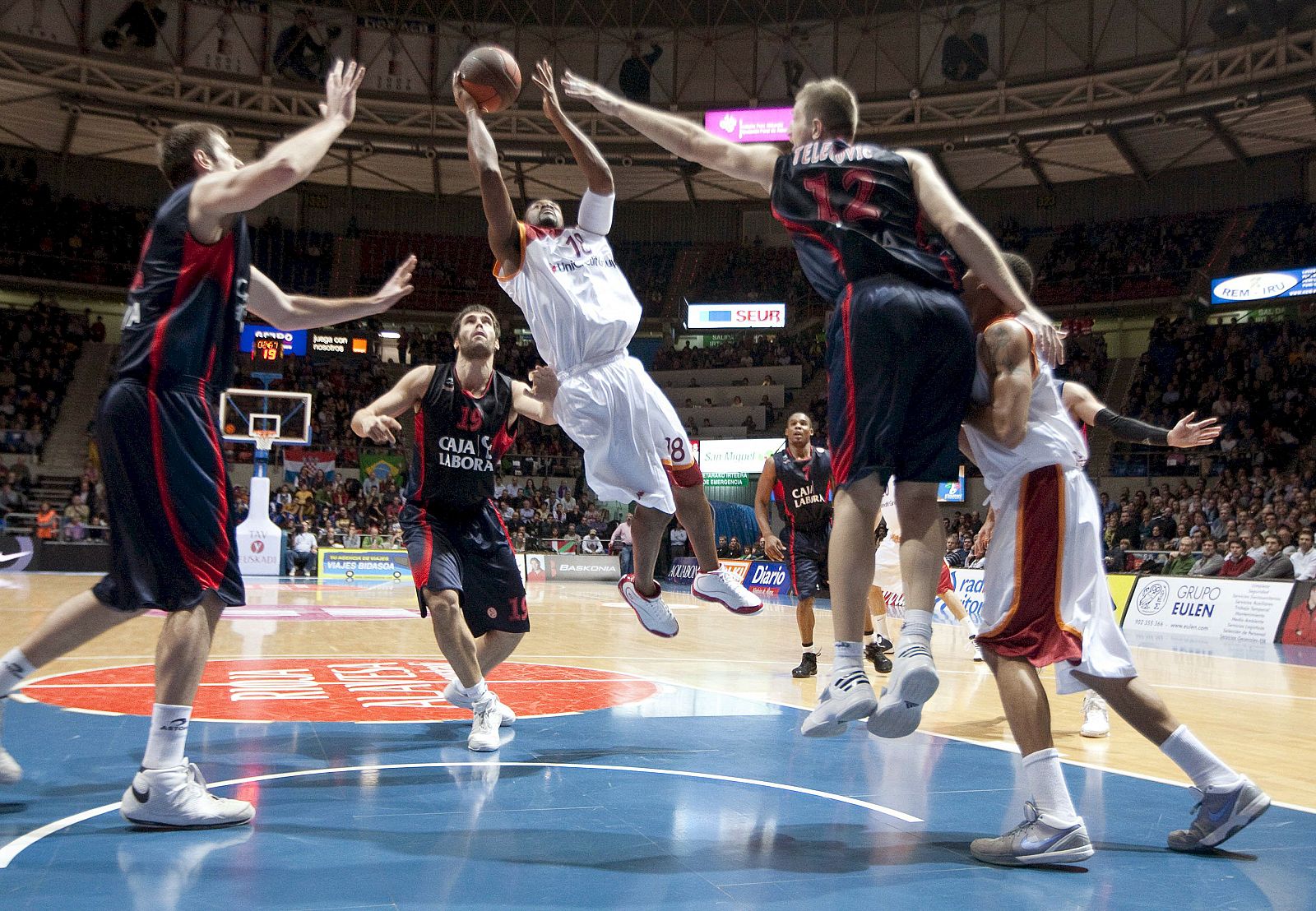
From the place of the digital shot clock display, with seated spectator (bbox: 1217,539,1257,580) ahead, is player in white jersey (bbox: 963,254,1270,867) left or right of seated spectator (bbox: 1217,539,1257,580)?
right

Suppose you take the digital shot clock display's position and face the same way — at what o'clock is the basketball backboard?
The basketball backboard is roughly at 12 o'clock from the digital shot clock display.

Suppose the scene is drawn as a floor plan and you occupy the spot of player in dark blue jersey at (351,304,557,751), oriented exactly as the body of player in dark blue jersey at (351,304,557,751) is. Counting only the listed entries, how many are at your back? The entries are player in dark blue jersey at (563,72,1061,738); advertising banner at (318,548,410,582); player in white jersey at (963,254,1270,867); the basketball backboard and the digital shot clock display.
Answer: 3

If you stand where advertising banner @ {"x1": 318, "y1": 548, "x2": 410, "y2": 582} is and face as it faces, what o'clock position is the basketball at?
The basketball is roughly at 12 o'clock from the advertising banner.

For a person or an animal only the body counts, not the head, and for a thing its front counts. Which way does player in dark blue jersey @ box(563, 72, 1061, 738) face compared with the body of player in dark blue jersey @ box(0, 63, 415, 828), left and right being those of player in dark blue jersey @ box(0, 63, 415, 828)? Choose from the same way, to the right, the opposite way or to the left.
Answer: to the left

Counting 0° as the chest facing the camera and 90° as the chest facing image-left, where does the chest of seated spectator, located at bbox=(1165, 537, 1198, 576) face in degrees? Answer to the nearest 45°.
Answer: approximately 45°

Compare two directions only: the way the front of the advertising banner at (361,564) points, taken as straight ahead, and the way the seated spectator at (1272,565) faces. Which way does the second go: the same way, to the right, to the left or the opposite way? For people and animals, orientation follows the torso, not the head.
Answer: to the right

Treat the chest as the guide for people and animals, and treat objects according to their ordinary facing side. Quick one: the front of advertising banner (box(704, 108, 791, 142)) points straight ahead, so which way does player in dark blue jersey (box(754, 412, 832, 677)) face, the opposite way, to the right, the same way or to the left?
the same way

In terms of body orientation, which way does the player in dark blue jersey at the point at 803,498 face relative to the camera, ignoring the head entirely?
toward the camera

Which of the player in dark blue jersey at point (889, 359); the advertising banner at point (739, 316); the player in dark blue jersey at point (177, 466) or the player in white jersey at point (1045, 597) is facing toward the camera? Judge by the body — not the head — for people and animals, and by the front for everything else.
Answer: the advertising banner

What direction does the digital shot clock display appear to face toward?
toward the camera

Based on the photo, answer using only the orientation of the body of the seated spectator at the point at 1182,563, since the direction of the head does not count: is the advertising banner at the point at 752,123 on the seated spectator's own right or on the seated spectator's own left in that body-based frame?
on the seated spectator's own right

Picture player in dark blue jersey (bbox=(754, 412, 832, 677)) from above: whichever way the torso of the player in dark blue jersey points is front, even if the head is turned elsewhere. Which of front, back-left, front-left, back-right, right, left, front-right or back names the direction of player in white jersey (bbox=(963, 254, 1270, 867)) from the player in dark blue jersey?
front

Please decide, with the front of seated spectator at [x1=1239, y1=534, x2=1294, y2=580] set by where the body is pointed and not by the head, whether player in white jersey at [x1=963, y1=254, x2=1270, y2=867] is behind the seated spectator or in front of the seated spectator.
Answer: in front

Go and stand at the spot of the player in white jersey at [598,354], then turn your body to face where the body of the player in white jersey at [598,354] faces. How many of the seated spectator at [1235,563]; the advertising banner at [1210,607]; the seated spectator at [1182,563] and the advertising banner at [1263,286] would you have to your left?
4

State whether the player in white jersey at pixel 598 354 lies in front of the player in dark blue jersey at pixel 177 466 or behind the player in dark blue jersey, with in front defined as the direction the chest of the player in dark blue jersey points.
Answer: in front

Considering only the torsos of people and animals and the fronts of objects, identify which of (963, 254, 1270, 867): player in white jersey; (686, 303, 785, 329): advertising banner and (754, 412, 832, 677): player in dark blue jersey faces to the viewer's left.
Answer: the player in white jersey
